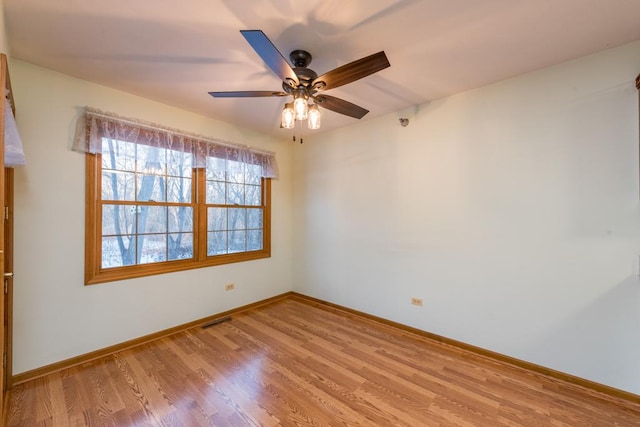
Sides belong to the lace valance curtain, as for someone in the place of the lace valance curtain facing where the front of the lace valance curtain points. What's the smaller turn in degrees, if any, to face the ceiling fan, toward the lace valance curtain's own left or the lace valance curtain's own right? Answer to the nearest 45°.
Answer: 0° — it already faces it

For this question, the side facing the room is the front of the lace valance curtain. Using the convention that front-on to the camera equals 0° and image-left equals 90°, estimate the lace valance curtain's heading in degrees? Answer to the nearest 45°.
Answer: approximately 315°
